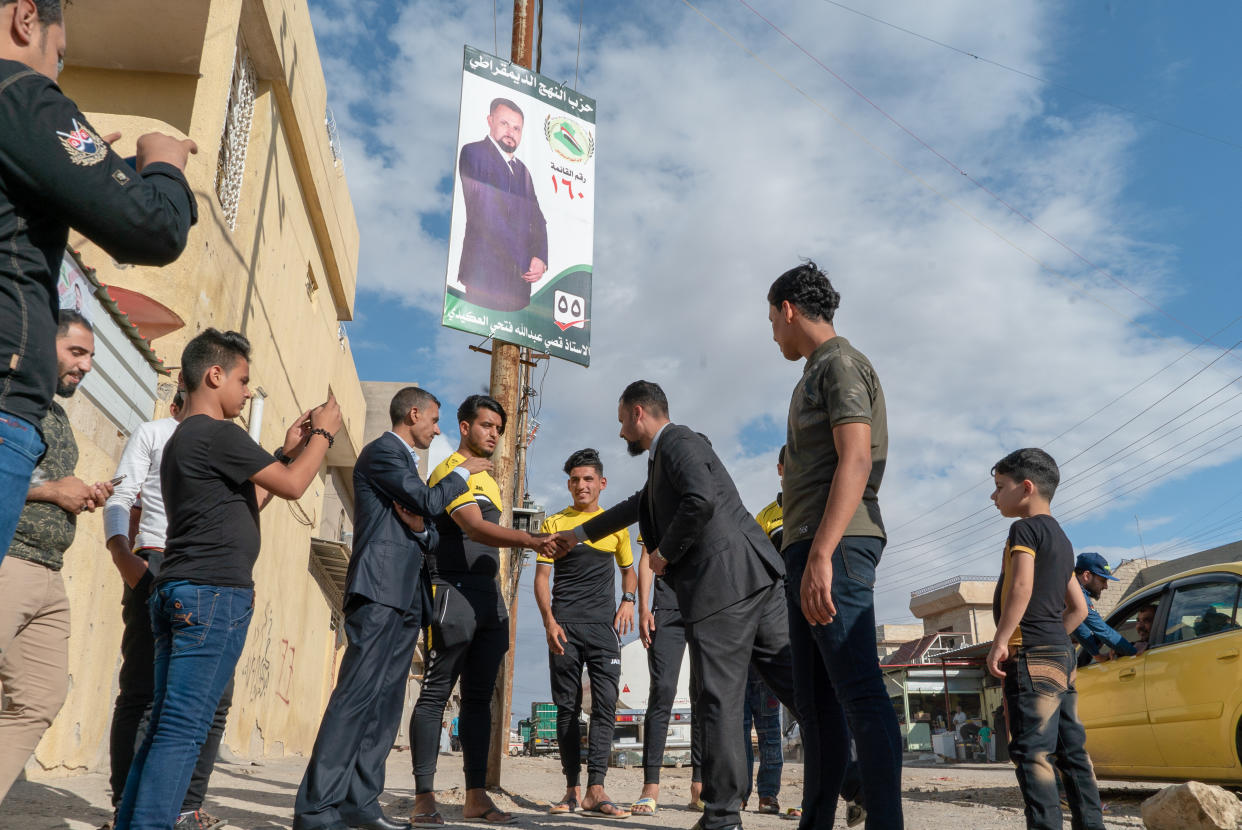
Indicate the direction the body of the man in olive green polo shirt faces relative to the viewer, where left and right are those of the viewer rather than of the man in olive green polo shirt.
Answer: facing to the left of the viewer

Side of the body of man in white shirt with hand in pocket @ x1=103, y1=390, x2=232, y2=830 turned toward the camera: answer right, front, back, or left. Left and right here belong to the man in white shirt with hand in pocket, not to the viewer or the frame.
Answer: right

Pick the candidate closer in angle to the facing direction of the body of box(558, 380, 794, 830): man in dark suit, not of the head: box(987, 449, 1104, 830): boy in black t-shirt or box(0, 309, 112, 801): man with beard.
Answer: the man with beard

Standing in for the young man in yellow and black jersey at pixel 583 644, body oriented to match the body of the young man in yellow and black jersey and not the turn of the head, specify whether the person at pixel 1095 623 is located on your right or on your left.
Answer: on your left

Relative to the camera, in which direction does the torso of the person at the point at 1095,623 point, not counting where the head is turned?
to the viewer's right

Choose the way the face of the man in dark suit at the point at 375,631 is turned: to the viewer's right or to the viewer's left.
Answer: to the viewer's right

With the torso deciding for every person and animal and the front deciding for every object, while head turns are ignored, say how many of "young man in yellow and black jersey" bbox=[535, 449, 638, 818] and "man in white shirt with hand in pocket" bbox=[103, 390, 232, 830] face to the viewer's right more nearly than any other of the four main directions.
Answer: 1

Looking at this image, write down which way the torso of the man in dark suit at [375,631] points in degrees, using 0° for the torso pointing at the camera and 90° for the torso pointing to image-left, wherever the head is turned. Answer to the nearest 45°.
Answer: approximately 270°

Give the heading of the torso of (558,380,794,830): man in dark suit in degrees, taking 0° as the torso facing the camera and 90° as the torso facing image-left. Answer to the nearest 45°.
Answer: approximately 90°

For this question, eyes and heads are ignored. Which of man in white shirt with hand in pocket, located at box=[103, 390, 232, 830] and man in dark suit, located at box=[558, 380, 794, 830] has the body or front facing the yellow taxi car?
the man in white shirt with hand in pocket

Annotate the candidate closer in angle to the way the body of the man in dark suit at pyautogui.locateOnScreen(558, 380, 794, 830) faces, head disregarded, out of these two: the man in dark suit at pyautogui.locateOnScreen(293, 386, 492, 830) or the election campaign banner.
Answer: the man in dark suit

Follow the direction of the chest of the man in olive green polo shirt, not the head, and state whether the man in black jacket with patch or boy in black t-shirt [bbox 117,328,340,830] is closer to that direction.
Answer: the boy in black t-shirt
